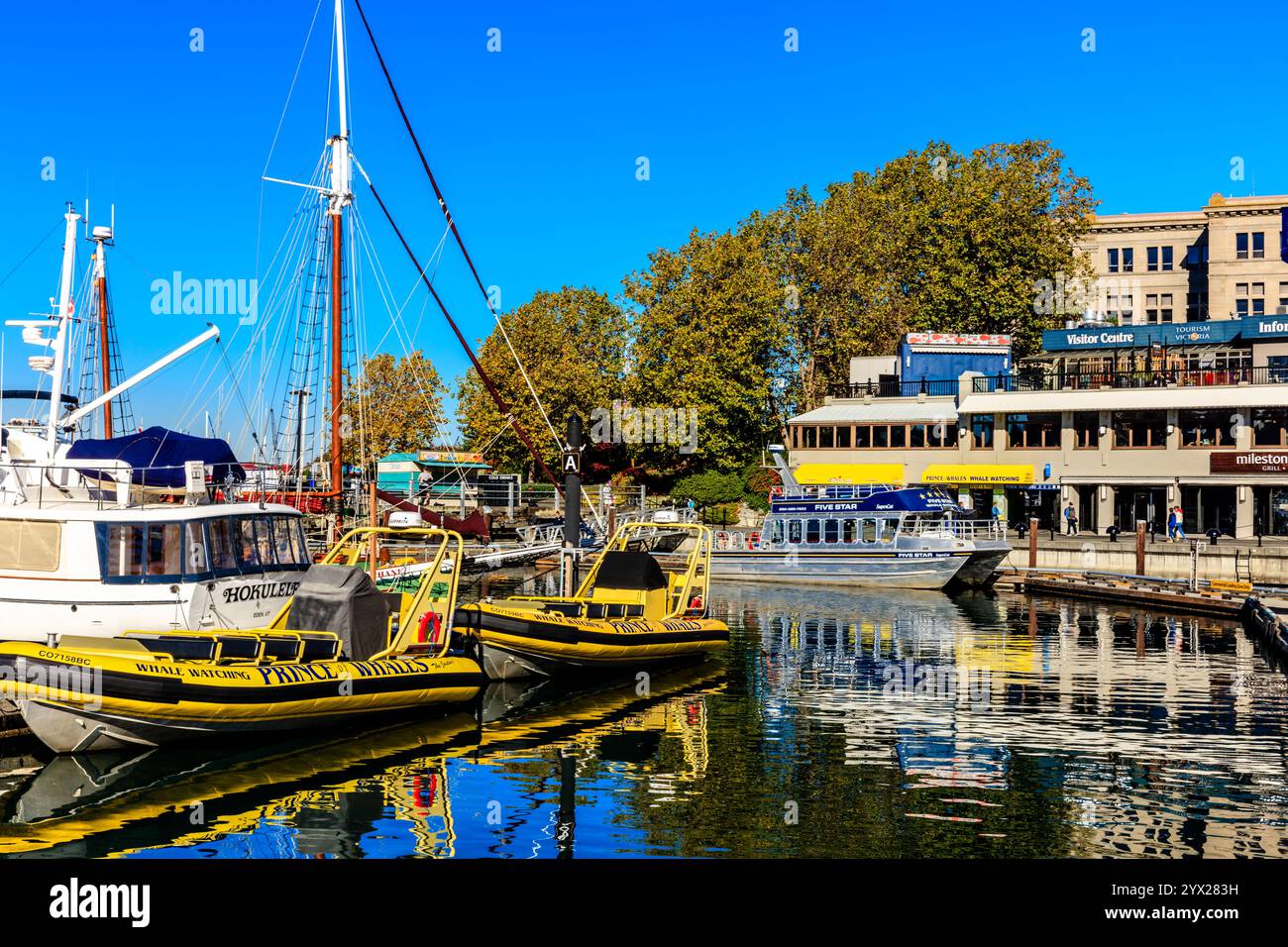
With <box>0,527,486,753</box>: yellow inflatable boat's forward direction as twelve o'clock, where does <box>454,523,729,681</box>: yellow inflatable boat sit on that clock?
<box>454,523,729,681</box>: yellow inflatable boat is roughly at 6 o'clock from <box>0,527,486,753</box>: yellow inflatable boat.

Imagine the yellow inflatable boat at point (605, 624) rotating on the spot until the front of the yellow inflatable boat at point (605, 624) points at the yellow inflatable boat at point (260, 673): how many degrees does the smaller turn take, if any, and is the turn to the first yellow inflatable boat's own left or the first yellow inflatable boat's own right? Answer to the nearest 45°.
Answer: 0° — it already faces it

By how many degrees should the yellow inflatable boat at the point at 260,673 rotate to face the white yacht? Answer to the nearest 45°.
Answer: approximately 90° to its right

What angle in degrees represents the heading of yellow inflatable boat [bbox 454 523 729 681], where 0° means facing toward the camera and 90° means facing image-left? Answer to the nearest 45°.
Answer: approximately 45°

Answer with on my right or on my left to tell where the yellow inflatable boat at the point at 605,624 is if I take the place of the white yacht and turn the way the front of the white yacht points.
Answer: on my right

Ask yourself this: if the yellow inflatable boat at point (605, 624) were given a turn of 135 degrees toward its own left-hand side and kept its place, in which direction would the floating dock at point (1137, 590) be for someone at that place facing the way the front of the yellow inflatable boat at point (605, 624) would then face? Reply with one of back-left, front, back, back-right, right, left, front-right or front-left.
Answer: front-left

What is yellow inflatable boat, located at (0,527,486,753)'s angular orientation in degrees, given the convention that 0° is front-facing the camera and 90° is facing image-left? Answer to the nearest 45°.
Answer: approximately 45°
